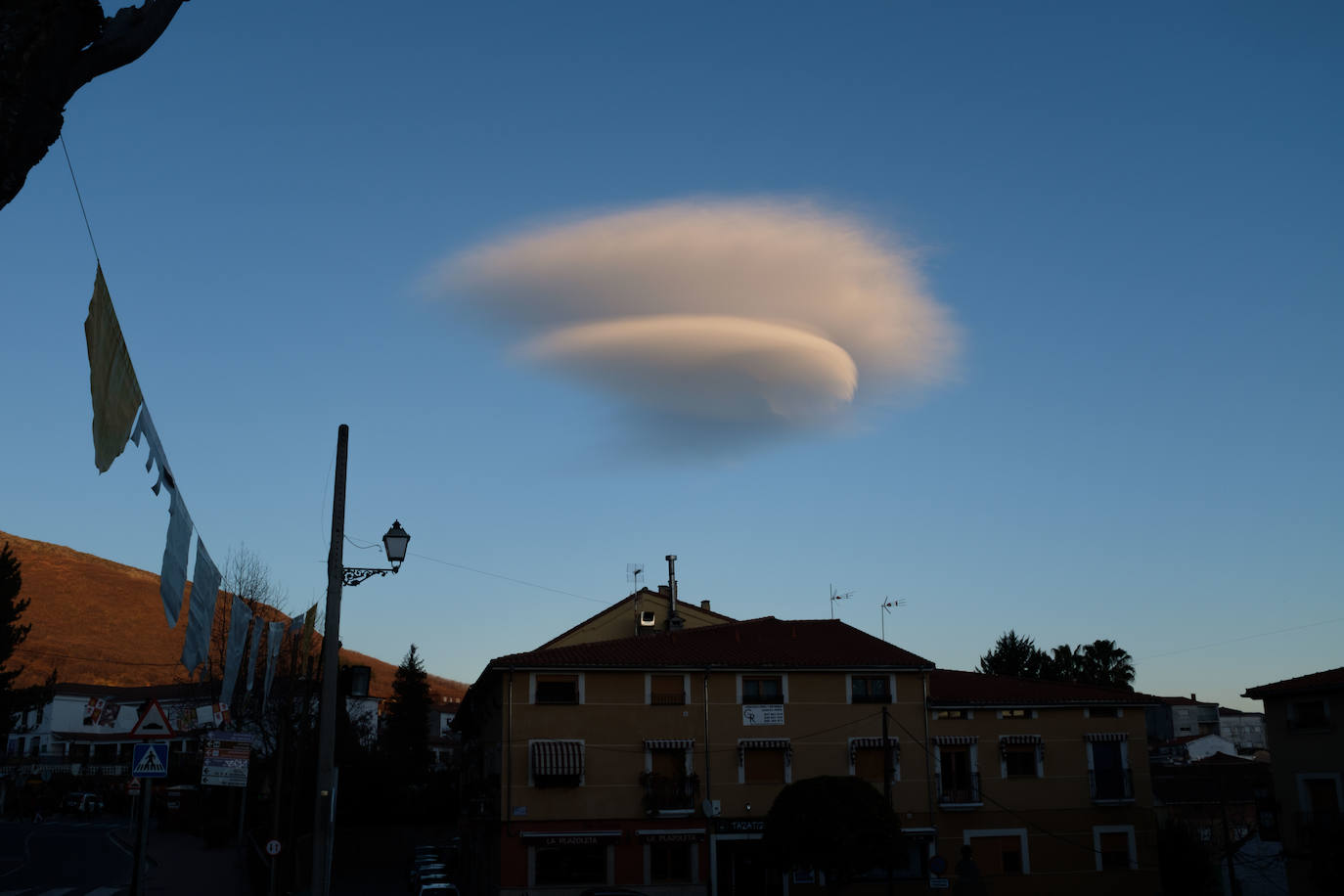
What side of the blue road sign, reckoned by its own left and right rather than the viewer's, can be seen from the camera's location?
front

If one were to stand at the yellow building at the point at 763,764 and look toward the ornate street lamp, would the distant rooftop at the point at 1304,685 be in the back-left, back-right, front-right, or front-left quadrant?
back-left

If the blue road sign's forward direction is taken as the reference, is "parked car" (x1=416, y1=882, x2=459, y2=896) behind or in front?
behind

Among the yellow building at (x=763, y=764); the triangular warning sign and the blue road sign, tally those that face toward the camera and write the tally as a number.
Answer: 3

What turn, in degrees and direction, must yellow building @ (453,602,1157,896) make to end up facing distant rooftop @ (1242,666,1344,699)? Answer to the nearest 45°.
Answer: approximately 90° to its left

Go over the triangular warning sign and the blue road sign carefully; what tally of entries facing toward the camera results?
2

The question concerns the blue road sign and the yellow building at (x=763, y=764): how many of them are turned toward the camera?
2

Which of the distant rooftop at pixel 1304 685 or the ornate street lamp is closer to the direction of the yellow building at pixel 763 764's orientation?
the ornate street lamp

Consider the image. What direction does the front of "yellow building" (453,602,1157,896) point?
toward the camera

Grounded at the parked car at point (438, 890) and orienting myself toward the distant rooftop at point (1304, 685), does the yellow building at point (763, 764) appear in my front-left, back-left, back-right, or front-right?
front-left

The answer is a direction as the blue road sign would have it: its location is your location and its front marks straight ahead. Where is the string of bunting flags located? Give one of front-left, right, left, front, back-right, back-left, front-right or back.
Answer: front

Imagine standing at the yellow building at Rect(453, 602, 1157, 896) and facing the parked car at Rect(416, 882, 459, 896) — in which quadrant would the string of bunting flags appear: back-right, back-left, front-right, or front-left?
front-left

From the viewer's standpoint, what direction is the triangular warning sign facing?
toward the camera

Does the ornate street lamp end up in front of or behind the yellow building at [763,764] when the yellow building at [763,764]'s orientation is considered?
in front

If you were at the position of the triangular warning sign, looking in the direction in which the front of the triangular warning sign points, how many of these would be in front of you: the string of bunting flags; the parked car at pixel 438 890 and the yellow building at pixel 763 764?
1
